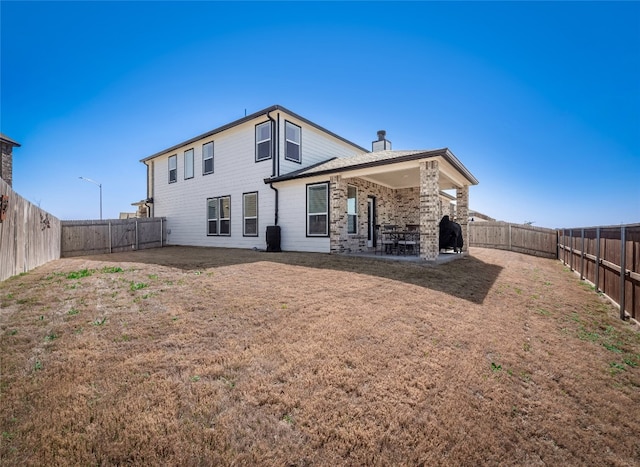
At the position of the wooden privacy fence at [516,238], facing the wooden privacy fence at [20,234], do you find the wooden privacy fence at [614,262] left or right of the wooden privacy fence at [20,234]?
left

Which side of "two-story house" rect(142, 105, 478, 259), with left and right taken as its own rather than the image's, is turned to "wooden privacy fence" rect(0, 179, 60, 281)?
left

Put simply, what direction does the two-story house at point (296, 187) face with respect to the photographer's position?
facing away from the viewer and to the left of the viewer

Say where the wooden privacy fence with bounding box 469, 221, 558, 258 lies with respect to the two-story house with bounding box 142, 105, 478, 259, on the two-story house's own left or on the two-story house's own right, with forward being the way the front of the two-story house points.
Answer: on the two-story house's own right

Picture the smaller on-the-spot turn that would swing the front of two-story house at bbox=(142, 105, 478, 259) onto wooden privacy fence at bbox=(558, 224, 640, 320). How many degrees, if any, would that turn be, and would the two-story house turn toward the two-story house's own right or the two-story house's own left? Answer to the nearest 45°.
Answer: approximately 180°
